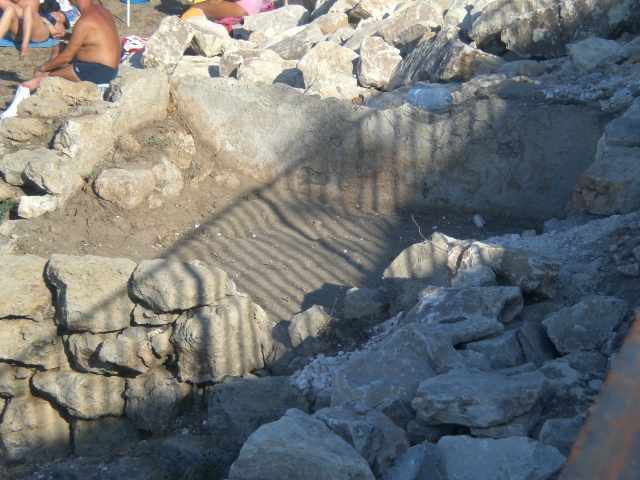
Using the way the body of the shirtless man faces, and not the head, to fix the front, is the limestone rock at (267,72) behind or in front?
behind

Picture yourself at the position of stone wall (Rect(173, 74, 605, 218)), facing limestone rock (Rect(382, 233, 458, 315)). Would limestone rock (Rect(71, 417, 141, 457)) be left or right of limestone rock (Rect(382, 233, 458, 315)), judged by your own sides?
right

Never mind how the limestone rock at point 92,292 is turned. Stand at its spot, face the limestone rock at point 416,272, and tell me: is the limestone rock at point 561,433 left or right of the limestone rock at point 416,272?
right

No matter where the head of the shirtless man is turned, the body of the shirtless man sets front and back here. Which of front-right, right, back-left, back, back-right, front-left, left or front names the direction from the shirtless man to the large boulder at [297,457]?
left

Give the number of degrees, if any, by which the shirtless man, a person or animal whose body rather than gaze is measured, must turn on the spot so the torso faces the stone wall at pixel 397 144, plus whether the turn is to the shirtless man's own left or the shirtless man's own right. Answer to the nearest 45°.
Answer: approximately 135° to the shirtless man's own left

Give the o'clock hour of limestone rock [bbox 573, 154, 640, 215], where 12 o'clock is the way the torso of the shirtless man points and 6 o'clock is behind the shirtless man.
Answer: The limestone rock is roughly at 8 o'clock from the shirtless man.

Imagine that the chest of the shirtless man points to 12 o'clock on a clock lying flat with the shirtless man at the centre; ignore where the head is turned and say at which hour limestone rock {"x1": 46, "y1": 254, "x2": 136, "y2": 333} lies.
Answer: The limestone rock is roughly at 9 o'clock from the shirtless man.

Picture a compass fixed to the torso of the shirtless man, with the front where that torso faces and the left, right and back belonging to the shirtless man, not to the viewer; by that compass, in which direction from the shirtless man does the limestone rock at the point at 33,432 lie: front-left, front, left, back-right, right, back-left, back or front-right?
left

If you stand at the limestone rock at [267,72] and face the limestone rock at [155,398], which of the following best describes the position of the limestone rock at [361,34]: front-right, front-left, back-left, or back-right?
back-left

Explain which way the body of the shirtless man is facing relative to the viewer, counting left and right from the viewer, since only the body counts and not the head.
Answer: facing to the left of the viewer

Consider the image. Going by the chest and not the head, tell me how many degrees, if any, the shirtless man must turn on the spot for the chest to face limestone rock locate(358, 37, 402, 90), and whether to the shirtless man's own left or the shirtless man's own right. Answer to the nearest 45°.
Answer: approximately 180°

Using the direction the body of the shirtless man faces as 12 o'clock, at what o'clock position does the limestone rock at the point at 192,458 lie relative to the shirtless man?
The limestone rock is roughly at 9 o'clock from the shirtless man.

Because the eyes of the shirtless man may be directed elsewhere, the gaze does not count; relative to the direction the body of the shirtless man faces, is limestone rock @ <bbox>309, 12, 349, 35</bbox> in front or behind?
behind
